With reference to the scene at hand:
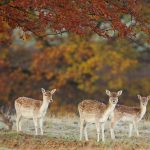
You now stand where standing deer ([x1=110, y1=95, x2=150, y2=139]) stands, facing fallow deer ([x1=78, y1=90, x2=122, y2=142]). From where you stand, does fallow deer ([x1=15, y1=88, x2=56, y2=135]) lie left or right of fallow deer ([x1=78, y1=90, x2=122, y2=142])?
right

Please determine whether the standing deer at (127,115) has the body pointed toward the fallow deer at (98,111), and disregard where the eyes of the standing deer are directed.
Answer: no

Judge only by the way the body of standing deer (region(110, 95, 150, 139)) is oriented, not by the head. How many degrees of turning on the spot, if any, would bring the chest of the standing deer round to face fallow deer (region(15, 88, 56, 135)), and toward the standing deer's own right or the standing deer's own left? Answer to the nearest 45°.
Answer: approximately 180°

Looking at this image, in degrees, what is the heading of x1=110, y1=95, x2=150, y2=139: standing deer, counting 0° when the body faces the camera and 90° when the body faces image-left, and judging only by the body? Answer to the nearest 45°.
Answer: approximately 270°
